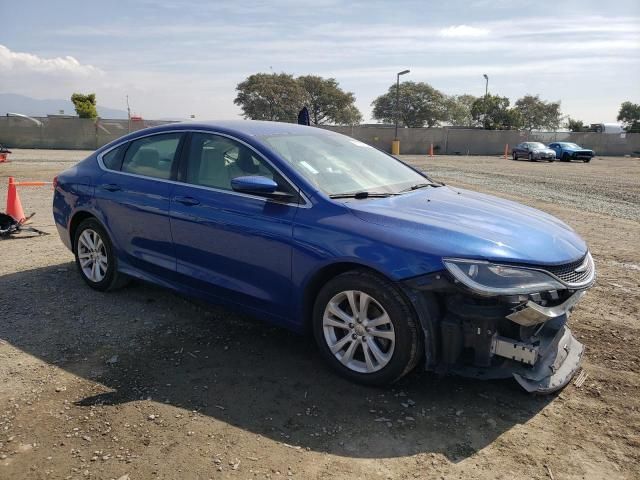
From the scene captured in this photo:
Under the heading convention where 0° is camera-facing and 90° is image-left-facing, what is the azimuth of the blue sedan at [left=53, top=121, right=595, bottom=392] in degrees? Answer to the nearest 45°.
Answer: approximately 315°

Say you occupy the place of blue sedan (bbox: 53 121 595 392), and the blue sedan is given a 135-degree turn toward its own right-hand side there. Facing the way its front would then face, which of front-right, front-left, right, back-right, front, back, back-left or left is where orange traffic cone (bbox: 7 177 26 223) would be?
front-right

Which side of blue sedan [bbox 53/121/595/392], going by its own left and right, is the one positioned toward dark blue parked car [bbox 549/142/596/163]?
left
